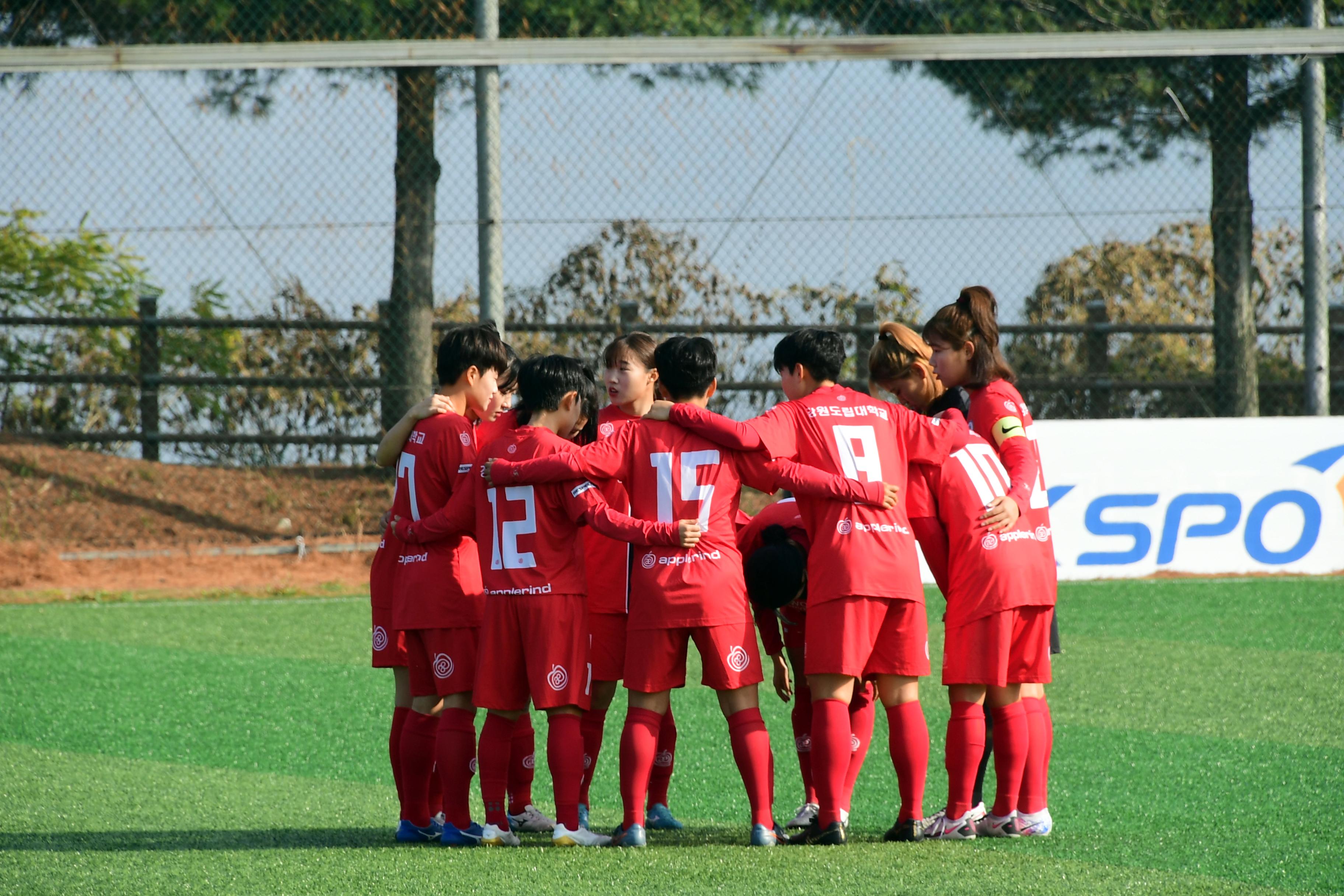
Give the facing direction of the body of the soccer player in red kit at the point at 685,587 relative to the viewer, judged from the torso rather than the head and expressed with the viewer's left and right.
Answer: facing away from the viewer

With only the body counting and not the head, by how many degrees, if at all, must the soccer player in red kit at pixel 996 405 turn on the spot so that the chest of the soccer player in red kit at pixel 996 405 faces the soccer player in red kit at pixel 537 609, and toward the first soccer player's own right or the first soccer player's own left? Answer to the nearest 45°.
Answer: approximately 45° to the first soccer player's own left

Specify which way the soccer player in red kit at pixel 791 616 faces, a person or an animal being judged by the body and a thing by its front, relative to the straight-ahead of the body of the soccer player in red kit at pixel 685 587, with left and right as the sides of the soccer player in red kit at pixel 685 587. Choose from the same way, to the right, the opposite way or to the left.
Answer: the opposite way

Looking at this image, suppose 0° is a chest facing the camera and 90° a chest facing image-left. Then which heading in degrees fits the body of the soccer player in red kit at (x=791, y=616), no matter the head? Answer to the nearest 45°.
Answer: approximately 0°

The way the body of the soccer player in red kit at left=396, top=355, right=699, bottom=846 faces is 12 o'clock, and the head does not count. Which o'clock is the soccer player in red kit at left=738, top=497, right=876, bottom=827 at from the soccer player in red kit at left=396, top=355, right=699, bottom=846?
the soccer player in red kit at left=738, top=497, right=876, bottom=827 is roughly at 1 o'clock from the soccer player in red kit at left=396, top=355, right=699, bottom=846.

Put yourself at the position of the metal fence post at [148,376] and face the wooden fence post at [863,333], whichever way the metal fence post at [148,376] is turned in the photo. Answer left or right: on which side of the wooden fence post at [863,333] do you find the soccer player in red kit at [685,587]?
right

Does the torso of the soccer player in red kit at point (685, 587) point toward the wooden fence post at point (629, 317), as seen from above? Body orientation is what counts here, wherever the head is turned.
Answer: yes
